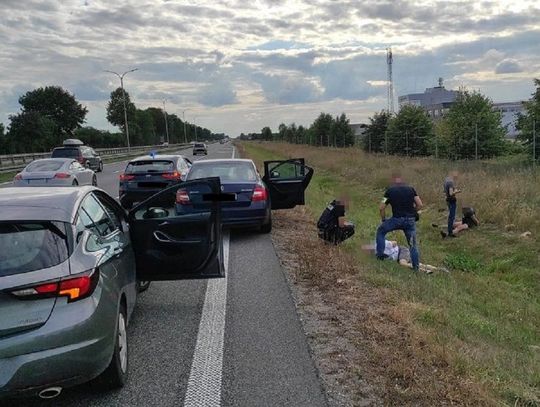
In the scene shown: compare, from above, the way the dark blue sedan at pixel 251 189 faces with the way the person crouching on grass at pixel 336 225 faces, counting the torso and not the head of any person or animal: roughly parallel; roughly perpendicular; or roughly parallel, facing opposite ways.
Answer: roughly perpendicular

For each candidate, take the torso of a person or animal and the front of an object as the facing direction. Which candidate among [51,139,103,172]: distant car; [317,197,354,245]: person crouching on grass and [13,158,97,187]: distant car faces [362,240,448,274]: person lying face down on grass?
the person crouching on grass

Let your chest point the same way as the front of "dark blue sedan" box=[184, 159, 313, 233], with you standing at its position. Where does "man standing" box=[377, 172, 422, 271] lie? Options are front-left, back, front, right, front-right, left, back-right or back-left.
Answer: back-right

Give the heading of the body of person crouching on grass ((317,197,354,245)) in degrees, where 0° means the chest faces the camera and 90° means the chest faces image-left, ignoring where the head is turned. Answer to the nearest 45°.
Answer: approximately 270°

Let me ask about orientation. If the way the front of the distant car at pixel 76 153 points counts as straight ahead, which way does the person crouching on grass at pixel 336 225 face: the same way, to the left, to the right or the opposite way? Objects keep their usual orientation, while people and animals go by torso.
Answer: to the right

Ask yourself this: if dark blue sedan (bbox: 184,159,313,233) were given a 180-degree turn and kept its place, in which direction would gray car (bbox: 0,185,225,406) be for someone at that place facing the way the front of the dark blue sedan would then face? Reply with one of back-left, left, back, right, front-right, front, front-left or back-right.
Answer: front

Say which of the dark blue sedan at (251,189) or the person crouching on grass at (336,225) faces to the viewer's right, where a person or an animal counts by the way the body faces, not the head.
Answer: the person crouching on grass

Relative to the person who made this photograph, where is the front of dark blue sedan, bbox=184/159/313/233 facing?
facing away from the viewer

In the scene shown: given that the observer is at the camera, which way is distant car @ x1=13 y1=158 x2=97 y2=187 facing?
facing away from the viewer and to the right of the viewer

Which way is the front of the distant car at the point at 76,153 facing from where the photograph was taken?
facing away from the viewer and to the right of the viewer

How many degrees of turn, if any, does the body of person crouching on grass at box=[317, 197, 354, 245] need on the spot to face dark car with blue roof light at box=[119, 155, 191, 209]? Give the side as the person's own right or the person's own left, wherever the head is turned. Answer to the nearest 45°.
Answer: approximately 135° to the person's own left
